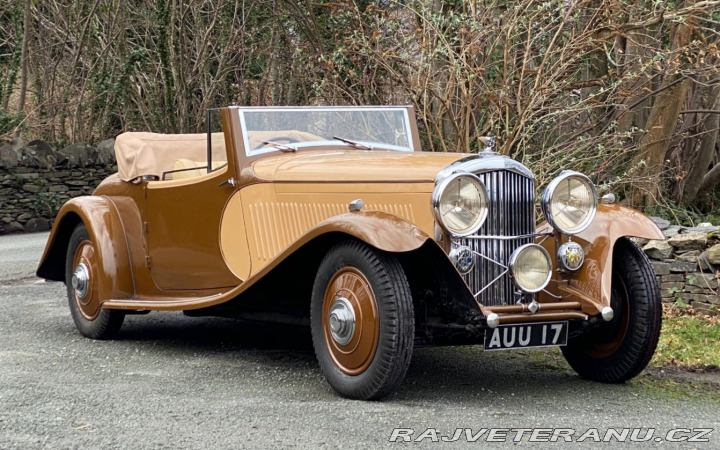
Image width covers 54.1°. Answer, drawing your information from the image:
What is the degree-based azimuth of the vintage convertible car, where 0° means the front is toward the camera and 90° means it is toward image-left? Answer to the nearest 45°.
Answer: approximately 315°

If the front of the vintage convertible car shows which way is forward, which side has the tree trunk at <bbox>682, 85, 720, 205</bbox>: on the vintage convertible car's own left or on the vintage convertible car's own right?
on the vintage convertible car's own left

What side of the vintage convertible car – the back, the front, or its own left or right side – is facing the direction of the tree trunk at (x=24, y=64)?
back

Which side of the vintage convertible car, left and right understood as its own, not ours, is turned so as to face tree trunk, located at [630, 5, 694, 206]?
left

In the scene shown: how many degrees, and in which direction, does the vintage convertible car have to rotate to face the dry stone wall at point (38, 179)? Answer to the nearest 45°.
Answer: approximately 180°
